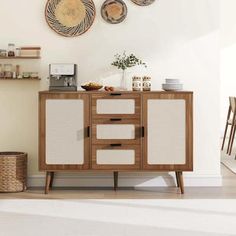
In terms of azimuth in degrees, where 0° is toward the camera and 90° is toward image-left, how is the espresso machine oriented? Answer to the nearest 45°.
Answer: approximately 0°

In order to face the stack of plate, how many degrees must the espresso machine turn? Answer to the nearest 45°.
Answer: approximately 90° to its left

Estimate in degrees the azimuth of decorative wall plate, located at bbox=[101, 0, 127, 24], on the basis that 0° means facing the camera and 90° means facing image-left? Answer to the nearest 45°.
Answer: approximately 0°

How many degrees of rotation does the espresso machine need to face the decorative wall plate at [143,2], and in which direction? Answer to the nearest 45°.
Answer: approximately 90° to its left

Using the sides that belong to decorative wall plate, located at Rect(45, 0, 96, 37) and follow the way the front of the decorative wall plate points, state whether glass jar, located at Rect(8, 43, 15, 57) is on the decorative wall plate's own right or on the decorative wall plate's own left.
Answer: on the decorative wall plate's own right

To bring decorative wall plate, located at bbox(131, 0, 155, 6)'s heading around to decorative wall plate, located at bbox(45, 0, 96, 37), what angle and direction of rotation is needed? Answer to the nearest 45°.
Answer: approximately 90° to its right

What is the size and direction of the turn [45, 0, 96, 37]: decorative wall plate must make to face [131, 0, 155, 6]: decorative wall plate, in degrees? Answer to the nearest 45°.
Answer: approximately 90° to its left
